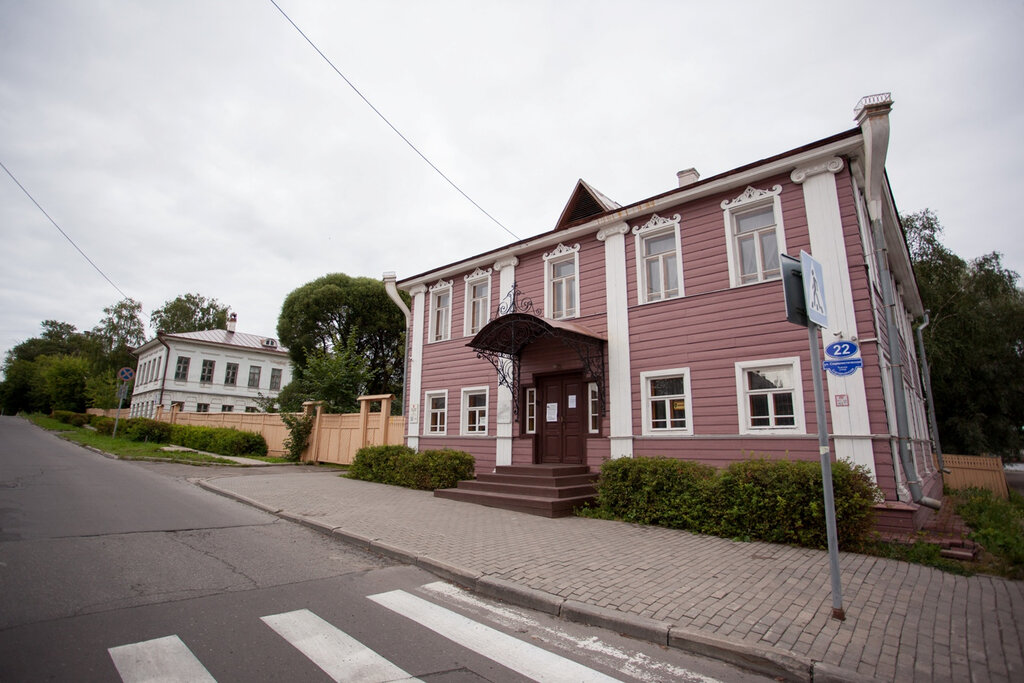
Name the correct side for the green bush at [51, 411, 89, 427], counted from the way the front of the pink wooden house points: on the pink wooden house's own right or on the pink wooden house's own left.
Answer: on the pink wooden house's own right

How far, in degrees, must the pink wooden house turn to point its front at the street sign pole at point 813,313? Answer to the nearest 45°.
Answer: approximately 45° to its left

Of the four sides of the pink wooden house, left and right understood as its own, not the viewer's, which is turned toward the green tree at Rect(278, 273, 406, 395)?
right

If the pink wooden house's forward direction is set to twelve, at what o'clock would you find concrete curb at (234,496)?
The concrete curb is roughly at 1 o'clock from the pink wooden house.

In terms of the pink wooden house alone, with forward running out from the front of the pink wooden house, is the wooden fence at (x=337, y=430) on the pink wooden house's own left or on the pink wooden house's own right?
on the pink wooden house's own right

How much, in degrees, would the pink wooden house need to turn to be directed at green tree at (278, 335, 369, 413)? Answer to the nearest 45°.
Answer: approximately 90° to its right

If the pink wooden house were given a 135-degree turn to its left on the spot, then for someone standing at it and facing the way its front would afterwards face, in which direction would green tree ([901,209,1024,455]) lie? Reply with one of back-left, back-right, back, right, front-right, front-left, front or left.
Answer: front-left

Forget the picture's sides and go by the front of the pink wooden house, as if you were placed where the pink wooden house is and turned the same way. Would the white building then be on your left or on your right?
on your right

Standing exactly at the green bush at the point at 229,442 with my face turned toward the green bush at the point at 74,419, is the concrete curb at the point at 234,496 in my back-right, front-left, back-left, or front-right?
back-left

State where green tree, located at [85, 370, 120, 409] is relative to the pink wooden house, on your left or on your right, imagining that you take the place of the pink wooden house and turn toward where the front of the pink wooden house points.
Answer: on your right

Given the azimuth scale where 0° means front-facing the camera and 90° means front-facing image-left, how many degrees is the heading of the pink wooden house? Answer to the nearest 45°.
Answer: approximately 45°

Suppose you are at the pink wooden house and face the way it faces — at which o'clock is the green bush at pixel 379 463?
The green bush is roughly at 2 o'clock from the pink wooden house.

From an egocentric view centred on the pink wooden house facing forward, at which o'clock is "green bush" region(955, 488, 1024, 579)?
The green bush is roughly at 8 o'clock from the pink wooden house.
